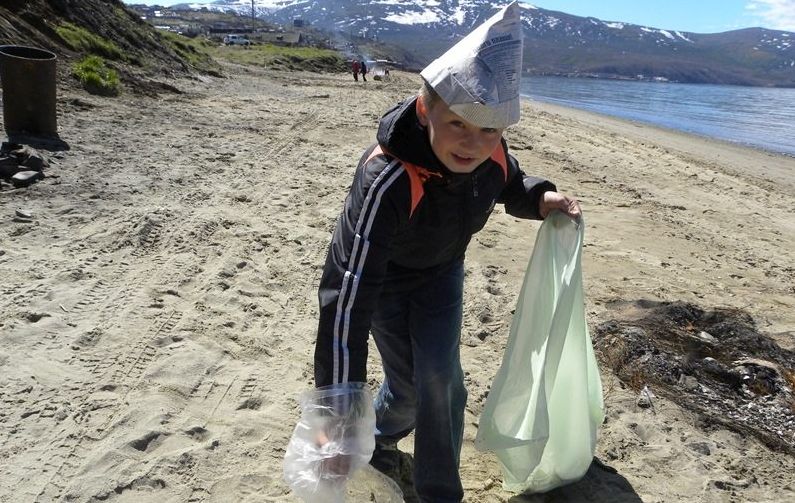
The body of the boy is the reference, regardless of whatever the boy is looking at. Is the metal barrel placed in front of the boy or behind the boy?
behind

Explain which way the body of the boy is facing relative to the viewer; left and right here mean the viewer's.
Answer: facing the viewer and to the right of the viewer
